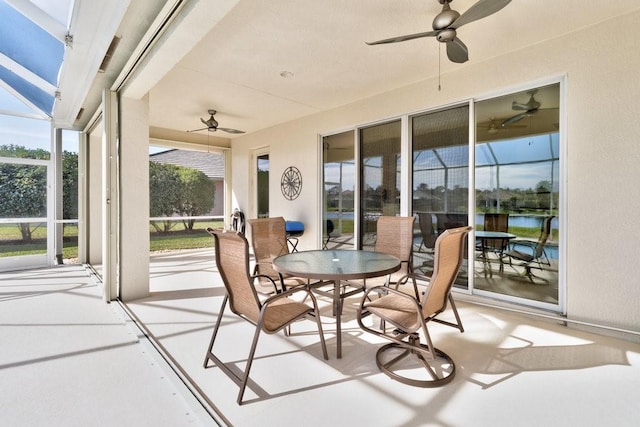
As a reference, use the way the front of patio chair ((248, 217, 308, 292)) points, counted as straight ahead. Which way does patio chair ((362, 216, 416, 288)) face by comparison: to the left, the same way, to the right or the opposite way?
to the right

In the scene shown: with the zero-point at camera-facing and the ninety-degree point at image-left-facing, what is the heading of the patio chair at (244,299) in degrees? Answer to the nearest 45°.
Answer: approximately 225°

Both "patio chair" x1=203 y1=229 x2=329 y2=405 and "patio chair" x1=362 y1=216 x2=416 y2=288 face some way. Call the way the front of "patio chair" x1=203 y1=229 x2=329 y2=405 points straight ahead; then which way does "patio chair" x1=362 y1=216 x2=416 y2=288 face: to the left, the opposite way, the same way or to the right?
the opposite way

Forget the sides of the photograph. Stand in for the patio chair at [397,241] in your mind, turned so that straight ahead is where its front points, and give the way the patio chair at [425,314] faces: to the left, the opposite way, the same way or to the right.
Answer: to the right

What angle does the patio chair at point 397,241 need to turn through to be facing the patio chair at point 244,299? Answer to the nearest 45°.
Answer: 0° — it already faces it

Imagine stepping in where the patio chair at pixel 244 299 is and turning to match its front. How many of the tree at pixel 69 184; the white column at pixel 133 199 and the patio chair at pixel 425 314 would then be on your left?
2

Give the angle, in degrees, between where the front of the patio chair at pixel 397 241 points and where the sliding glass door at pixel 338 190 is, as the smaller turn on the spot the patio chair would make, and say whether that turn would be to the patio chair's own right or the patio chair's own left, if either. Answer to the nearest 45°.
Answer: approximately 90° to the patio chair's own right

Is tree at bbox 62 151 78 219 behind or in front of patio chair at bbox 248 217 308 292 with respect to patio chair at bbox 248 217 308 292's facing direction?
behind

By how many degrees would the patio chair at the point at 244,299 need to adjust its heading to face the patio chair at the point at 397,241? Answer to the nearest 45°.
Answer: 0° — it already faces it

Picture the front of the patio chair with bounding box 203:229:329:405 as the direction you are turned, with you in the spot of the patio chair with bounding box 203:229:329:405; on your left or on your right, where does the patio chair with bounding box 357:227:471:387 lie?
on your right

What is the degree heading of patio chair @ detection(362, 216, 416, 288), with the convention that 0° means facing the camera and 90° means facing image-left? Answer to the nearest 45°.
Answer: approximately 45°

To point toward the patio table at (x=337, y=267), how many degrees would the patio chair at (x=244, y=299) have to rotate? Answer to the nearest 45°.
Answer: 0° — it already faces it
